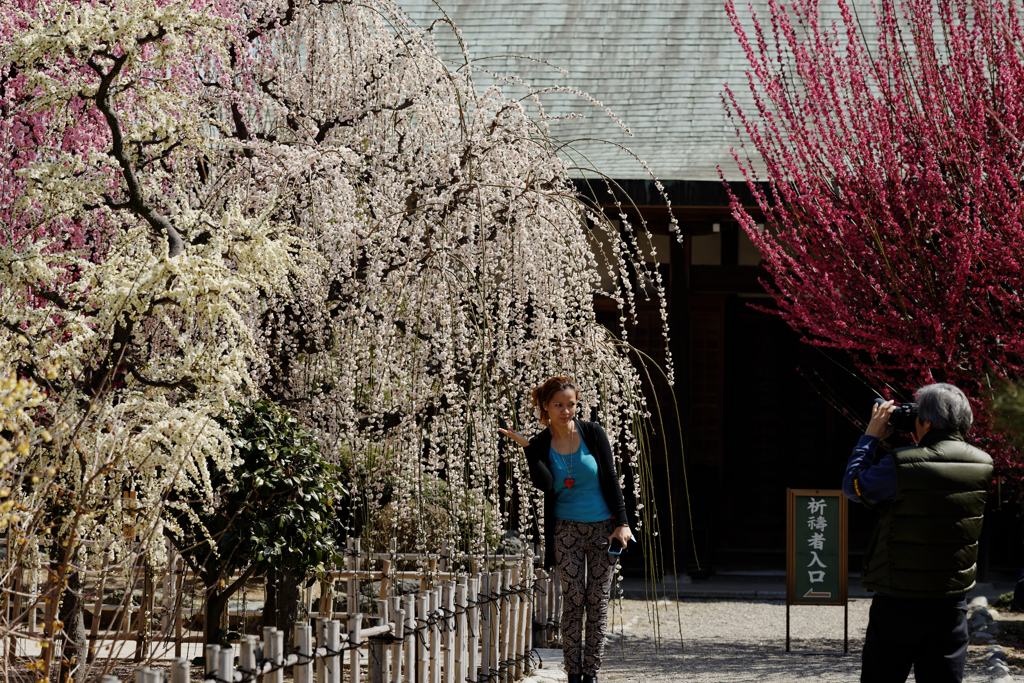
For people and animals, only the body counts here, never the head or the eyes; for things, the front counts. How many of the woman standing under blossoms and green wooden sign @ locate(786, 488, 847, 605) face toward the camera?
2

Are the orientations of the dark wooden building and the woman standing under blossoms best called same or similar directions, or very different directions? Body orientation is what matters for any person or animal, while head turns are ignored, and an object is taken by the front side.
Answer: same or similar directions

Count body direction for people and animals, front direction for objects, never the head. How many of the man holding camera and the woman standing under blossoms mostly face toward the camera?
1

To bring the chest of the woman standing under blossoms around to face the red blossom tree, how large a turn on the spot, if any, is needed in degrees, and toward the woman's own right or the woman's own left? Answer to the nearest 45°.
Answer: approximately 135° to the woman's own left

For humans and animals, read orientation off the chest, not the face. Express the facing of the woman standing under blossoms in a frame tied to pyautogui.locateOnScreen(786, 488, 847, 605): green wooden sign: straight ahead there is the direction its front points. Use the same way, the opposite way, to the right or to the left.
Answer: the same way

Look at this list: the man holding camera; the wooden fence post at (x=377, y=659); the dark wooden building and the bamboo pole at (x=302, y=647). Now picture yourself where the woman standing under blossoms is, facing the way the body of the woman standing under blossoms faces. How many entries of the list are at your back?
1

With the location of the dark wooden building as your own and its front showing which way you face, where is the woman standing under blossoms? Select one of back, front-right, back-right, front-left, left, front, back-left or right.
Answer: front

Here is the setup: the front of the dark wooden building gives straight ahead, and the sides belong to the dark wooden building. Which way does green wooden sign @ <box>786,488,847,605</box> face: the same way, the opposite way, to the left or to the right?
the same way

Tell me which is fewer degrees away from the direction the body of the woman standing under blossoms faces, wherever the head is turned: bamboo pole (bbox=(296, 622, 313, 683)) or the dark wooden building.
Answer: the bamboo pole

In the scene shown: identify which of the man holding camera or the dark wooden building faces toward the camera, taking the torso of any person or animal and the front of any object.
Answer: the dark wooden building

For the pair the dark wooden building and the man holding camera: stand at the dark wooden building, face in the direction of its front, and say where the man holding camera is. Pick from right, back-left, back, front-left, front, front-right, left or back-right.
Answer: front

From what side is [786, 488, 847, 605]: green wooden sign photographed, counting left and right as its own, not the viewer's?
front

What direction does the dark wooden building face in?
toward the camera

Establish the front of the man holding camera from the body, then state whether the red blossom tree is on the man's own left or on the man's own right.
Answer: on the man's own right
